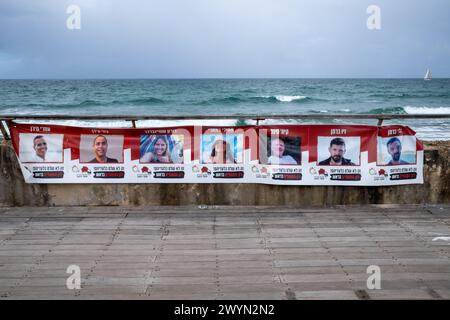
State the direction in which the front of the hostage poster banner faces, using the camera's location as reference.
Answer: facing the viewer
